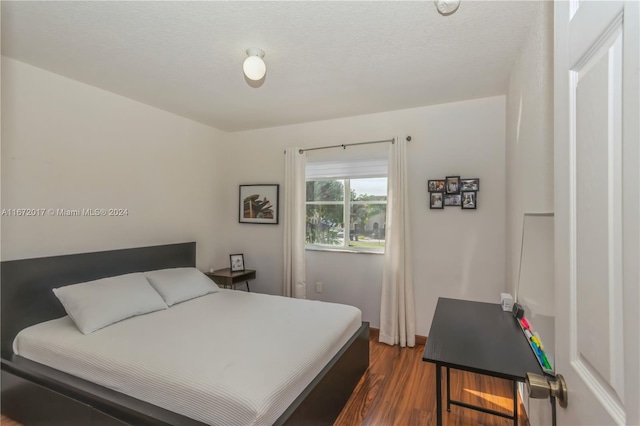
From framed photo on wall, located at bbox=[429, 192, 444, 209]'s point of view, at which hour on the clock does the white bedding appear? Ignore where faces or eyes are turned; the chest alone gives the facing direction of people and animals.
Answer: The white bedding is roughly at 1 o'clock from the framed photo on wall.

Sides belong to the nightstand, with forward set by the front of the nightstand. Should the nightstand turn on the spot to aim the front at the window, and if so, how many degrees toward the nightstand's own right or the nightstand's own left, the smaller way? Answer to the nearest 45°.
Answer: approximately 45° to the nightstand's own left

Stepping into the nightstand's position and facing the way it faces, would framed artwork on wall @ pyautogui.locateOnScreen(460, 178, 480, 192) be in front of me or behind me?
in front

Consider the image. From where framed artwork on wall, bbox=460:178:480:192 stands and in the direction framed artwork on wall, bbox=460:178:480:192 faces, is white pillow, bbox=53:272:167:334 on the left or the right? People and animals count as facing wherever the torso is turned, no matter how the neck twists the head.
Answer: on its right

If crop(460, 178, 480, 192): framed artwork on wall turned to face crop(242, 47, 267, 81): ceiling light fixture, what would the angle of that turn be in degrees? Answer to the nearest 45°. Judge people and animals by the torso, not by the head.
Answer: approximately 45° to its right

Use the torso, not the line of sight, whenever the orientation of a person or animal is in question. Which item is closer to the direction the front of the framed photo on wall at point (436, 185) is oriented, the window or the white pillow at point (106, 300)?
the white pillow

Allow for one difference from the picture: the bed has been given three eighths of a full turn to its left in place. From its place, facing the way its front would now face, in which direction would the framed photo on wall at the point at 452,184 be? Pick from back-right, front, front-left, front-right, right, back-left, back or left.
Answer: right

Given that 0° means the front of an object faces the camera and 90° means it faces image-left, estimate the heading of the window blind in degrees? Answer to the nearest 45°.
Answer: approximately 0°

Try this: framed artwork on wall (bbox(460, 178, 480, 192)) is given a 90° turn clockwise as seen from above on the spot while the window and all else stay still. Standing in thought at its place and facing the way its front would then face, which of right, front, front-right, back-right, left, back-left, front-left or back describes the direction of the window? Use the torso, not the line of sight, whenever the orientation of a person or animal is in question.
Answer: front

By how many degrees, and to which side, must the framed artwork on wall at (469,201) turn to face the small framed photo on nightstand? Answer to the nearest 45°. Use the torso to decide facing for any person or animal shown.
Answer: approximately 90° to its right

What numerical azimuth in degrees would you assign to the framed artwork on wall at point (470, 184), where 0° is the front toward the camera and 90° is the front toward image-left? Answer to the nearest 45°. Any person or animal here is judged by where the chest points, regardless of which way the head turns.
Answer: approximately 0°
